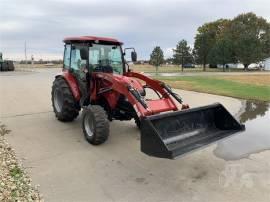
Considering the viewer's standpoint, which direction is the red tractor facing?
facing the viewer and to the right of the viewer

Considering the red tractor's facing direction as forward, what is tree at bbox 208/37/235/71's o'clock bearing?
The tree is roughly at 8 o'clock from the red tractor.

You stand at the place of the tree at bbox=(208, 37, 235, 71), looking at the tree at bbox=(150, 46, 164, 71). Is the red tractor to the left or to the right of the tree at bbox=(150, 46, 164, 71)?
left

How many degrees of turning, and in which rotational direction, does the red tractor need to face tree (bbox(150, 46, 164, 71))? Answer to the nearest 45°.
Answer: approximately 135° to its left
